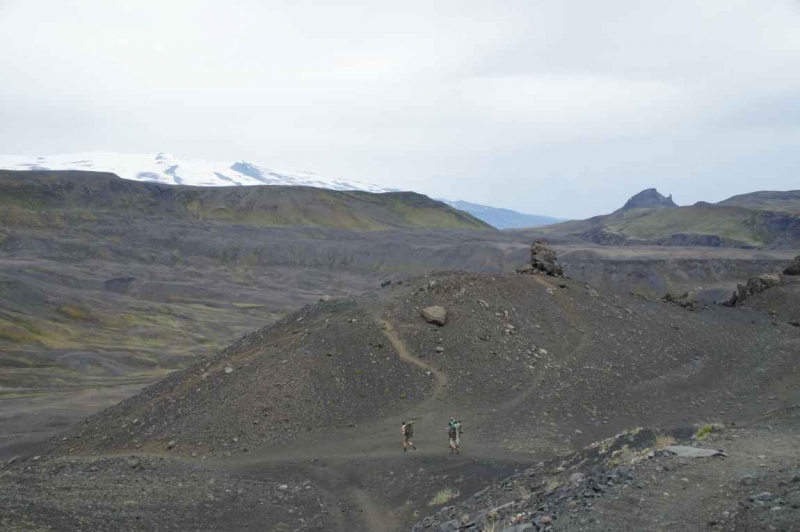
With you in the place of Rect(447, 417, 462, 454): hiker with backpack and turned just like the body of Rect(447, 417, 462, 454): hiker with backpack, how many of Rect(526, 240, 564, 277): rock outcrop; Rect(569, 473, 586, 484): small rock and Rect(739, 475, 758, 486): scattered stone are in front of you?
1

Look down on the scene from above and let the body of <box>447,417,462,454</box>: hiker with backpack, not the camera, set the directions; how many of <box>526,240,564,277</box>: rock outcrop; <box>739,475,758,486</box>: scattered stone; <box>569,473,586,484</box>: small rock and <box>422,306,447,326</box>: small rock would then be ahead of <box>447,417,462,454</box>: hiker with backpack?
2

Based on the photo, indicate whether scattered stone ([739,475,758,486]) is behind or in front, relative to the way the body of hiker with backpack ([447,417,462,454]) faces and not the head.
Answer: behind

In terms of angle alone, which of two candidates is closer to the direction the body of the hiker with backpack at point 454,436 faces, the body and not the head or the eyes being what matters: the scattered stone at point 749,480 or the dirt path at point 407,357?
the dirt path

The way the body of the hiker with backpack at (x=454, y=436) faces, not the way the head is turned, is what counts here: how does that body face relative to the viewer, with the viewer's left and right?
facing away from the viewer

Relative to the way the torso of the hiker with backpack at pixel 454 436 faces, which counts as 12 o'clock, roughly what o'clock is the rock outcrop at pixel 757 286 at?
The rock outcrop is roughly at 1 o'clock from the hiker with backpack.

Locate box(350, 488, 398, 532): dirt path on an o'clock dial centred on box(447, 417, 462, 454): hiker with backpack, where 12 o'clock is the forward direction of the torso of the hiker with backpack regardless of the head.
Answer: The dirt path is roughly at 7 o'clock from the hiker with backpack.

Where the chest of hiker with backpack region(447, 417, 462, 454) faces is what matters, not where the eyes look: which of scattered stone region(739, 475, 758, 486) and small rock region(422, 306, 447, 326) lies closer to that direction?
the small rock

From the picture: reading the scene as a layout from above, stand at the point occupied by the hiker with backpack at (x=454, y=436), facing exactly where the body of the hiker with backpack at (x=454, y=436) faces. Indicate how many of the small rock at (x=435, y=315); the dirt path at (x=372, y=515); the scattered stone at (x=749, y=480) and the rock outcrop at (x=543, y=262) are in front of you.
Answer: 2

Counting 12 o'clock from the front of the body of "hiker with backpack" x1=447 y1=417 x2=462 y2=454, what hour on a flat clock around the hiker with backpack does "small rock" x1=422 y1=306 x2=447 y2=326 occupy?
The small rock is roughly at 12 o'clock from the hiker with backpack.

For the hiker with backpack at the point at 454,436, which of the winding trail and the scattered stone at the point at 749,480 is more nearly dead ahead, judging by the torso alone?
the winding trail
